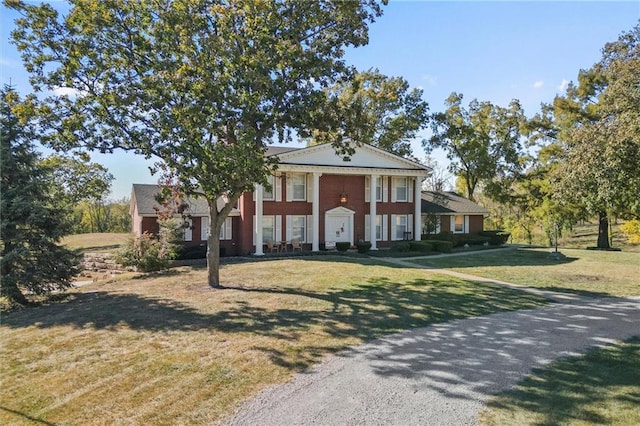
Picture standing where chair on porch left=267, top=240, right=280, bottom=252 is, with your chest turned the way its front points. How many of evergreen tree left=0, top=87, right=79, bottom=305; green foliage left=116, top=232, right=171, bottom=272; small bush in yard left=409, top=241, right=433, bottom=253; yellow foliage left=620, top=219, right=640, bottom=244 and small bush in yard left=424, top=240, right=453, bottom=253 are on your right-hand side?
2

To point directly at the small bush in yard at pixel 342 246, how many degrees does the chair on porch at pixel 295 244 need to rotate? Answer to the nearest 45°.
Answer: approximately 45° to its left

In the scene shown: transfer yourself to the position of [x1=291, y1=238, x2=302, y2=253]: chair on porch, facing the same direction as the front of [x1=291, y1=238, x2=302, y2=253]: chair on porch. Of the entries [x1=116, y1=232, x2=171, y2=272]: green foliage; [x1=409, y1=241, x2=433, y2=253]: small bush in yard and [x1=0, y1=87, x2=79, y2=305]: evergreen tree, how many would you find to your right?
2

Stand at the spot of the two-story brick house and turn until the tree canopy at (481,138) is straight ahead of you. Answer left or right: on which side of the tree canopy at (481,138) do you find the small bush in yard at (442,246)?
right

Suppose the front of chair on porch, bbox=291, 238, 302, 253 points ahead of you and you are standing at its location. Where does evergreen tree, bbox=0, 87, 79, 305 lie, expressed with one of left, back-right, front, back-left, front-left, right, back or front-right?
right

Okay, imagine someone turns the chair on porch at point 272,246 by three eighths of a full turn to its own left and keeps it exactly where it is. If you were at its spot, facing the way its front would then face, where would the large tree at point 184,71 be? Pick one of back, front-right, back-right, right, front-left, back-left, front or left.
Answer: back

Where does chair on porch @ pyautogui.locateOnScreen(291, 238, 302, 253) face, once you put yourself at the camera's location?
facing the viewer and to the right of the viewer

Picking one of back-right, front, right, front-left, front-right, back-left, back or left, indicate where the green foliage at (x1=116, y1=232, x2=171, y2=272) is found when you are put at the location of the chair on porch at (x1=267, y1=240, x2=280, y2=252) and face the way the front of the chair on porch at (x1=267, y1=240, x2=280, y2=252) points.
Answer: right

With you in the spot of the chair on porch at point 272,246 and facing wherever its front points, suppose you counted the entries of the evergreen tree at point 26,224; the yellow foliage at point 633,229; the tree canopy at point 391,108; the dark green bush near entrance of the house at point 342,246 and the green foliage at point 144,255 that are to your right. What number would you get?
2

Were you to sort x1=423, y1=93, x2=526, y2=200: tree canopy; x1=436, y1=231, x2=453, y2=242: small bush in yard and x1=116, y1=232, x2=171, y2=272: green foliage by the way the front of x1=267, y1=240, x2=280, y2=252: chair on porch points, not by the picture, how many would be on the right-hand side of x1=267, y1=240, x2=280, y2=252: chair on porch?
1

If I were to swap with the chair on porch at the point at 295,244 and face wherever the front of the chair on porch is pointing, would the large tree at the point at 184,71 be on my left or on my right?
on my right

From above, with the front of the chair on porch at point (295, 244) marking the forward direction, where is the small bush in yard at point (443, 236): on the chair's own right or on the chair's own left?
on the chair's own left

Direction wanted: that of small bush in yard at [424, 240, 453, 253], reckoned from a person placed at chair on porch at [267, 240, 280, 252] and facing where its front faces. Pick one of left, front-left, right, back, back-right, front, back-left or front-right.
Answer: front-left

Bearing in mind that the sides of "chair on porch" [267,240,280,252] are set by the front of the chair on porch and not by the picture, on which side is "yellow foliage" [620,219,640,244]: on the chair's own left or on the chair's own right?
on the chair's own left

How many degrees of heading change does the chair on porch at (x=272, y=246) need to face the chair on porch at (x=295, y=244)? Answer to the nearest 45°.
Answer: approximately 45° to its left

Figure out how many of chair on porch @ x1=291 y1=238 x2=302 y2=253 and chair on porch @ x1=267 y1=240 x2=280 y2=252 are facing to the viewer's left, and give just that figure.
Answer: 0
